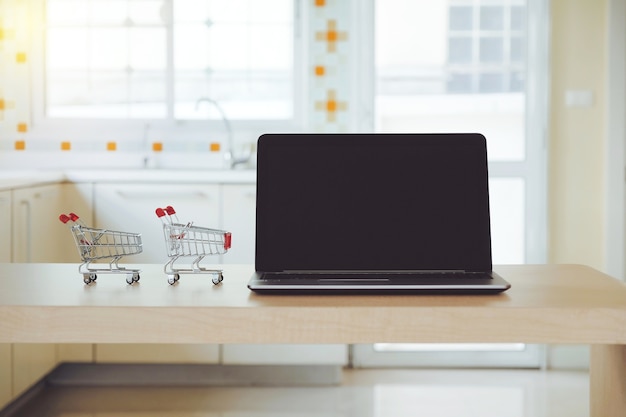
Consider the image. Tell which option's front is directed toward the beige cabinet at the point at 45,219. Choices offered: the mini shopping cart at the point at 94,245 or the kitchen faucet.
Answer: the kitchen faucet

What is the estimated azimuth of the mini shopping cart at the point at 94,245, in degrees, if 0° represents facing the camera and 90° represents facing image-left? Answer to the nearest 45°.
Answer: approximately 270°

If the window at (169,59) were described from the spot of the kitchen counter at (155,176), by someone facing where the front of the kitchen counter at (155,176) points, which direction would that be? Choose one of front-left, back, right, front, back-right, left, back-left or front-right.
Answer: back

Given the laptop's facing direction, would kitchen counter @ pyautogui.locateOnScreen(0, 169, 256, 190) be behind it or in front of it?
behind

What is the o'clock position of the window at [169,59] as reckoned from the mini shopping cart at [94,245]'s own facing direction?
The window is roughly at 9 o'clock from the mini shopping cart.

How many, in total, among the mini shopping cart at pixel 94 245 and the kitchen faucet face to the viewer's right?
1

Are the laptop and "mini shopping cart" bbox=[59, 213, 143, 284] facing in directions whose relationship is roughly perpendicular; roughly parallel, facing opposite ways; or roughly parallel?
roughly perpendicular

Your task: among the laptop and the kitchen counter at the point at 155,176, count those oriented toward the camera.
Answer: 2

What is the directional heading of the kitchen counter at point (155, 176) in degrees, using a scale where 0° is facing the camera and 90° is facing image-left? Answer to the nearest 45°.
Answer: approximately 0°

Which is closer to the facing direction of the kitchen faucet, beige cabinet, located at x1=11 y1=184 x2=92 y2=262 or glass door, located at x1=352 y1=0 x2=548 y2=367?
the beige cabinet

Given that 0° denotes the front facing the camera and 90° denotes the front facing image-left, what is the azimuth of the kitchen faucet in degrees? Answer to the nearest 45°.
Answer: approximately 45°
